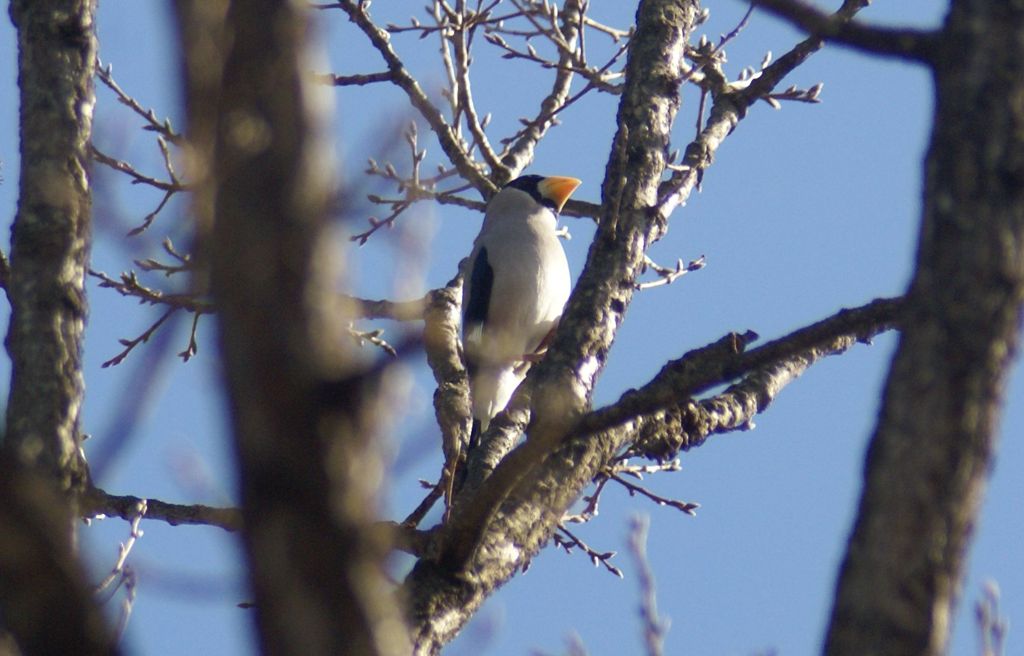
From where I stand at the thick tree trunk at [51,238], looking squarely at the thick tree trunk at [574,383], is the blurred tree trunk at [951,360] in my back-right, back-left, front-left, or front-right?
front-right

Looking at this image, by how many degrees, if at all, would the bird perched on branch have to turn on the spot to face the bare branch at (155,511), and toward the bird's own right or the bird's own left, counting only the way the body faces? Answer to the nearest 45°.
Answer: approximately 45° to the bird's own right

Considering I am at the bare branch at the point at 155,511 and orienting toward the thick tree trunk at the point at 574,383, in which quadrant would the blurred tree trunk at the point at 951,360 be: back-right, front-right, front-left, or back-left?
front-right

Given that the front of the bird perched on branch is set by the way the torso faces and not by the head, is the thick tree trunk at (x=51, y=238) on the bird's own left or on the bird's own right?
on the bird's own right

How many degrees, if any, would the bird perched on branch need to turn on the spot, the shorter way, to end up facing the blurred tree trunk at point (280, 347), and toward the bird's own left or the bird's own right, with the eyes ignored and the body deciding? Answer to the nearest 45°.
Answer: approximately 45° to the bird's own right

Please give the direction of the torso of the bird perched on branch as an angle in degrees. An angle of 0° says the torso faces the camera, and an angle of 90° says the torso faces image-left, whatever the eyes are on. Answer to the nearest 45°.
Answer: approximately 315°
